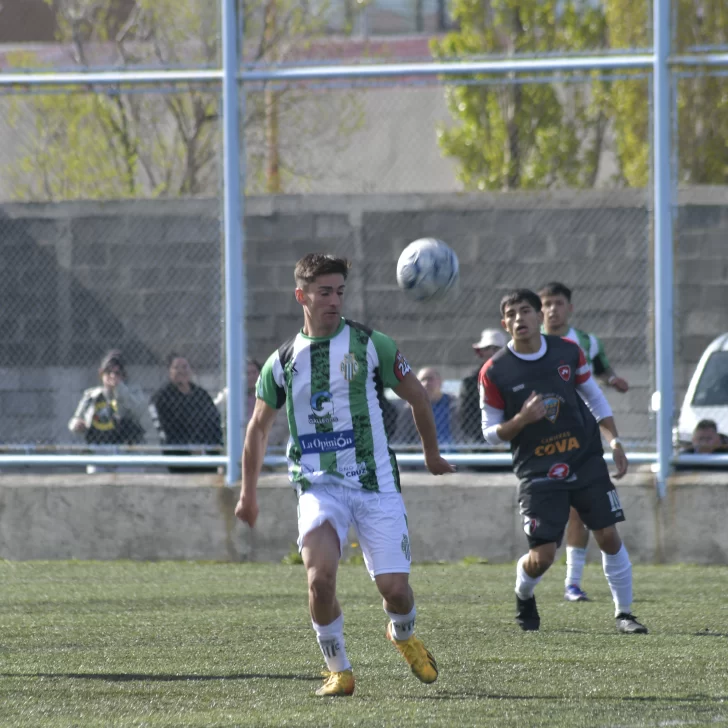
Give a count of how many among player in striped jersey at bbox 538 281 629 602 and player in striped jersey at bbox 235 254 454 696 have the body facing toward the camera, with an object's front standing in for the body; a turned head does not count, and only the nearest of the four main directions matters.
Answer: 2

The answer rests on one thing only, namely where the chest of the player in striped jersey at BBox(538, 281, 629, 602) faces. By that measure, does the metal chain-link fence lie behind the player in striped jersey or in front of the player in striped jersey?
behind

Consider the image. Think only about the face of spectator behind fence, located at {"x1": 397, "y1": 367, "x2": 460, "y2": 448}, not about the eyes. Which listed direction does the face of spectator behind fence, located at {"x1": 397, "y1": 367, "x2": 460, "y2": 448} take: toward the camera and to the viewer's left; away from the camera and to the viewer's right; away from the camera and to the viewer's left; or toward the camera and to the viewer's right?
toward the camera and to the viewer's left

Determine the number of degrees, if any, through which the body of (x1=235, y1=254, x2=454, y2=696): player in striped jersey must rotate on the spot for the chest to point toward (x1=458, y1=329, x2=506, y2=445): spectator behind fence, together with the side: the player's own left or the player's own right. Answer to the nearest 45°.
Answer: approximately 180°

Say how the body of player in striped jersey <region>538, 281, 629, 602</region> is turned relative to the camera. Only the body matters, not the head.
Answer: toward the camera

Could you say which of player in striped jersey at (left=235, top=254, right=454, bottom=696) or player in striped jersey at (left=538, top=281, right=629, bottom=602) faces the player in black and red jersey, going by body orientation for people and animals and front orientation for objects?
player in striped jersey at (left=538, top=281, right=629, bottom=602)

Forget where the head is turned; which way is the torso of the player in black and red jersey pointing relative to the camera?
toward the camera

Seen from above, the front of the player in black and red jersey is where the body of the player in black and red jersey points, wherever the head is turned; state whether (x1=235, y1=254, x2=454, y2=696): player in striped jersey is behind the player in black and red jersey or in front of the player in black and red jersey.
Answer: in front

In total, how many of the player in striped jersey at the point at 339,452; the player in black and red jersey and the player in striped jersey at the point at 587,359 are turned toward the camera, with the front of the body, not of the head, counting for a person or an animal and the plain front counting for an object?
3

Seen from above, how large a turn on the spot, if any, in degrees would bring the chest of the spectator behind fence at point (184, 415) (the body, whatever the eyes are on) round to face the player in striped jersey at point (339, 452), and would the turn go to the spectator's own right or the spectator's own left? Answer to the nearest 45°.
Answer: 0° — they already face them

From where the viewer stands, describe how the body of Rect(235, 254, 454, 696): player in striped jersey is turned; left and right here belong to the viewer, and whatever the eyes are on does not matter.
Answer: facing the viewer

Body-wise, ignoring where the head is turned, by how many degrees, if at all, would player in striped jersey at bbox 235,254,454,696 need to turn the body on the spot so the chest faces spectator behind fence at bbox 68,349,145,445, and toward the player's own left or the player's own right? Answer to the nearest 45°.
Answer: approximately 180°
